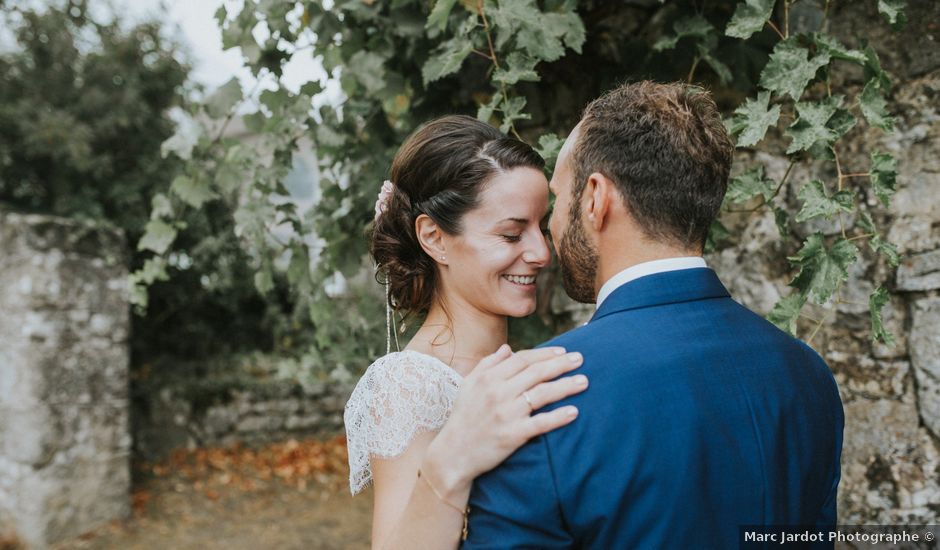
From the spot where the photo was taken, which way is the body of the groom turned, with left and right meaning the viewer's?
facing away from the viewer and to the left of the viewer

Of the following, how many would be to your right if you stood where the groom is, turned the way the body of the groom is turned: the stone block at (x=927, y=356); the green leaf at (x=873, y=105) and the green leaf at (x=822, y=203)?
3

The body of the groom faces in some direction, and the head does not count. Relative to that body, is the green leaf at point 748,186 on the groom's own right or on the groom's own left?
on the groom's own right

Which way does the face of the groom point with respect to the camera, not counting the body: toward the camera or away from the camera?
away from the camera

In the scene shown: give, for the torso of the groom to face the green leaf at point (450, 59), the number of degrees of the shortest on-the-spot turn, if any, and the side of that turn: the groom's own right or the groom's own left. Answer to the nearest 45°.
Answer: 0° — they already face it

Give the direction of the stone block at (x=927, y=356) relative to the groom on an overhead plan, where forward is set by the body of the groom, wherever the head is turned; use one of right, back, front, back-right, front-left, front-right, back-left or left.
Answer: right

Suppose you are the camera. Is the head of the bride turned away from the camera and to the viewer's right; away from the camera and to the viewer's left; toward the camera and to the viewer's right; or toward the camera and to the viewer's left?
toward the camera and to the viewer's right
